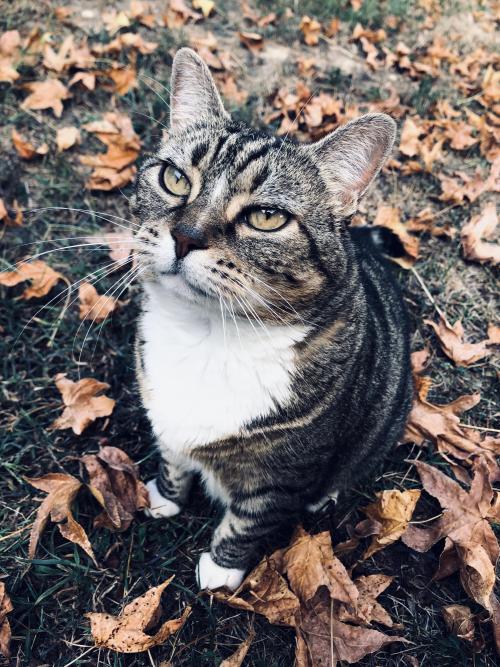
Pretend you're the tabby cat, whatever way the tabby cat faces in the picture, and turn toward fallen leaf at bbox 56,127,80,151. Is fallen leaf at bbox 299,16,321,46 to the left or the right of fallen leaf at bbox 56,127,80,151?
right

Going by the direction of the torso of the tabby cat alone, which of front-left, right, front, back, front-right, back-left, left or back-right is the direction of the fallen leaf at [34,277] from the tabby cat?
right

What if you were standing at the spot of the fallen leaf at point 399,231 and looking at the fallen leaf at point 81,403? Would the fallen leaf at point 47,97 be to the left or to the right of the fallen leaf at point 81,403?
right

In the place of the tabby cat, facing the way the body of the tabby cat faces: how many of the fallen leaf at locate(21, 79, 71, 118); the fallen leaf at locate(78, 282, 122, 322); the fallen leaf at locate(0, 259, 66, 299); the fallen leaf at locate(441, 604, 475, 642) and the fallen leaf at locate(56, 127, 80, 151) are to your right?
4

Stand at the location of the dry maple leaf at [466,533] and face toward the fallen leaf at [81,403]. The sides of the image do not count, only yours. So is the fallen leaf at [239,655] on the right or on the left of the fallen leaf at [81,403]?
left

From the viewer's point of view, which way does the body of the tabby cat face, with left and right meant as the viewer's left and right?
facing the viewer and to the left of the viewer

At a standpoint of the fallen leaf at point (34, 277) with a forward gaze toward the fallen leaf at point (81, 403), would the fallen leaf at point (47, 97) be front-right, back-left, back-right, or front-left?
back-left

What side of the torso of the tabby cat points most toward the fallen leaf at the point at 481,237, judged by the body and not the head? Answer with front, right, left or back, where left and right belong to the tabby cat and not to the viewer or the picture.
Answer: back

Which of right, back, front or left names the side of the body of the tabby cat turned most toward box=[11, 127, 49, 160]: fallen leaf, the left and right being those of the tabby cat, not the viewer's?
right

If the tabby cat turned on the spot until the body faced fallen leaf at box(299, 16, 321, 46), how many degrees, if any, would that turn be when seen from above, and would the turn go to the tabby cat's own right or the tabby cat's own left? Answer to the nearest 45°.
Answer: approximately 135° to the tabby cat's own right
